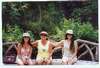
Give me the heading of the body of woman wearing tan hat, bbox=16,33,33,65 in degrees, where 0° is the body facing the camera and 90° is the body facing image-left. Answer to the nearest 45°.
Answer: approximately 0°

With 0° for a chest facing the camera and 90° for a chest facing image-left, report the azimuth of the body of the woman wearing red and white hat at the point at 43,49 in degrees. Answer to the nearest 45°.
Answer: approximately 0°

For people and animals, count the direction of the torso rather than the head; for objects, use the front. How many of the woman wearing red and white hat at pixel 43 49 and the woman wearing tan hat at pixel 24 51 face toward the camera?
2
